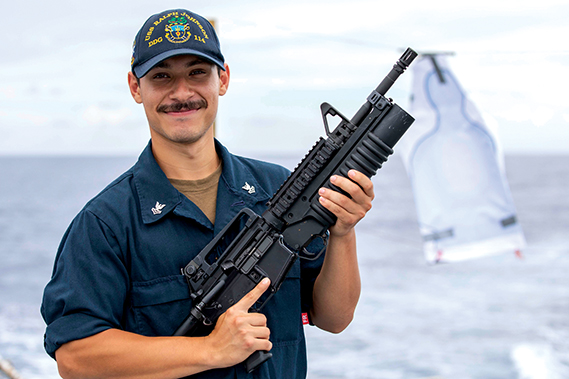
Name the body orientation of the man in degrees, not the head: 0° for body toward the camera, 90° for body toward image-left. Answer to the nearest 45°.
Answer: approximately 315°
